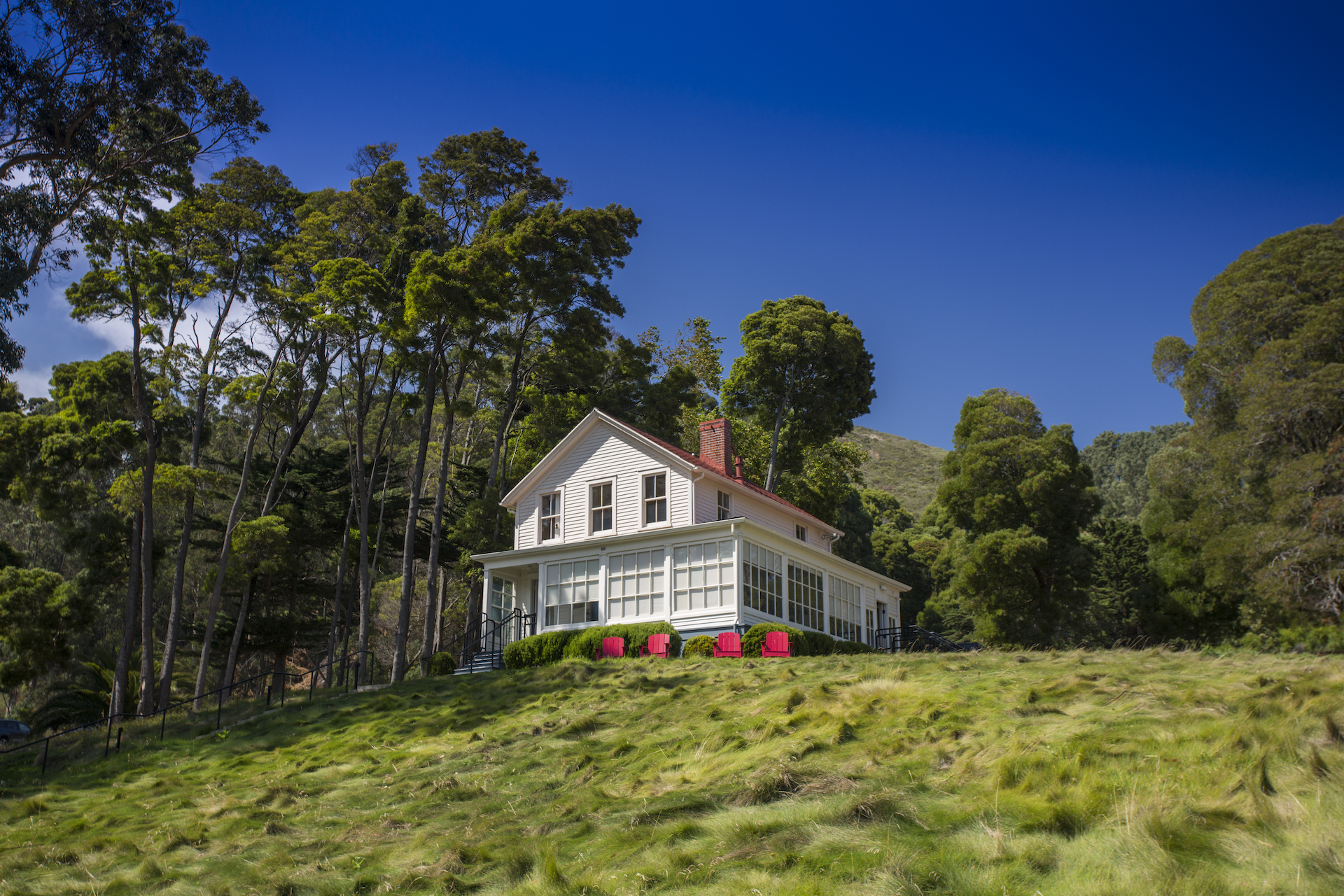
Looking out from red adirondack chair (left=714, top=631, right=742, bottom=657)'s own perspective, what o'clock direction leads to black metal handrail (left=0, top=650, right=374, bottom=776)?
The black metal handrail is roughly at 3 o'clock from the red adirondack chair.

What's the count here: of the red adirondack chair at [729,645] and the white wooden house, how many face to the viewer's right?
0

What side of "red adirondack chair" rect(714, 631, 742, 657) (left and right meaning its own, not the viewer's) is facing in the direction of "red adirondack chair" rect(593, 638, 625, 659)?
right

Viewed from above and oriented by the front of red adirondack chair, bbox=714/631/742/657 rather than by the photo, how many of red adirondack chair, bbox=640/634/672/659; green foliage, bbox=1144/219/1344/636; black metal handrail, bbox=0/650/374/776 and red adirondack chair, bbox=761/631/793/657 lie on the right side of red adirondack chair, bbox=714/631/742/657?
2

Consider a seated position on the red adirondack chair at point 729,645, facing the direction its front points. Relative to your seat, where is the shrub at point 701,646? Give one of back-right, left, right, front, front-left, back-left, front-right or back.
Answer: right

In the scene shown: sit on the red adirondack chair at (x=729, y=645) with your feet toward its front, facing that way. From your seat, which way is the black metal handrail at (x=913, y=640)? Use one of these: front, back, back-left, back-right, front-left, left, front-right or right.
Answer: back-left

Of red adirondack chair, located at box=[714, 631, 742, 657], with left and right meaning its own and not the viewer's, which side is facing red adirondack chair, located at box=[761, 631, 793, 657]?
left

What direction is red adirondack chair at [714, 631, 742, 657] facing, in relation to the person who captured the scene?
facing the viewer

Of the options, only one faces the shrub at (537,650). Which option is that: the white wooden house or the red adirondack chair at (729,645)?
the white wooden house

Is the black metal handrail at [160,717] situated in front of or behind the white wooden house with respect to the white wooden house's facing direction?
in front

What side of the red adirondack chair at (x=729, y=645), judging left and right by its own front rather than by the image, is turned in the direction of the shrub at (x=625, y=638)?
right
